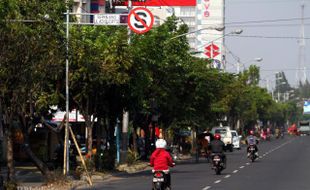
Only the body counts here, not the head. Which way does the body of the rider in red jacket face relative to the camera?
away from the camera

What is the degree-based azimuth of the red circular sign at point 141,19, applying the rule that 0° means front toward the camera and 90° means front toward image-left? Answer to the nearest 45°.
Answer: approximately 0°

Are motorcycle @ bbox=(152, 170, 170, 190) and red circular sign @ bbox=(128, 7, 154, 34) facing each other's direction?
yes

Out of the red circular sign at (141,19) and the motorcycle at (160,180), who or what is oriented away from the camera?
the motorcycle

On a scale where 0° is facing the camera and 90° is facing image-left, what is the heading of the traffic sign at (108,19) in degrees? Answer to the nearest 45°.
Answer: approximately 0°

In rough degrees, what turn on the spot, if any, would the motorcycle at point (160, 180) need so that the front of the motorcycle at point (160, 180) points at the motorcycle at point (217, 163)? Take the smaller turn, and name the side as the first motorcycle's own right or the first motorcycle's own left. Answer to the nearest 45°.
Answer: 0° — it already faces it

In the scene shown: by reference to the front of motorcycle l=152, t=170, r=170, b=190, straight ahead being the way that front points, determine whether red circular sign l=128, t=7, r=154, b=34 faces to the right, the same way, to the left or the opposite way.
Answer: the opposite way

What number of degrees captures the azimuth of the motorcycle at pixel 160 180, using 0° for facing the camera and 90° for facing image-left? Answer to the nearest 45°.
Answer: approximately 180°
